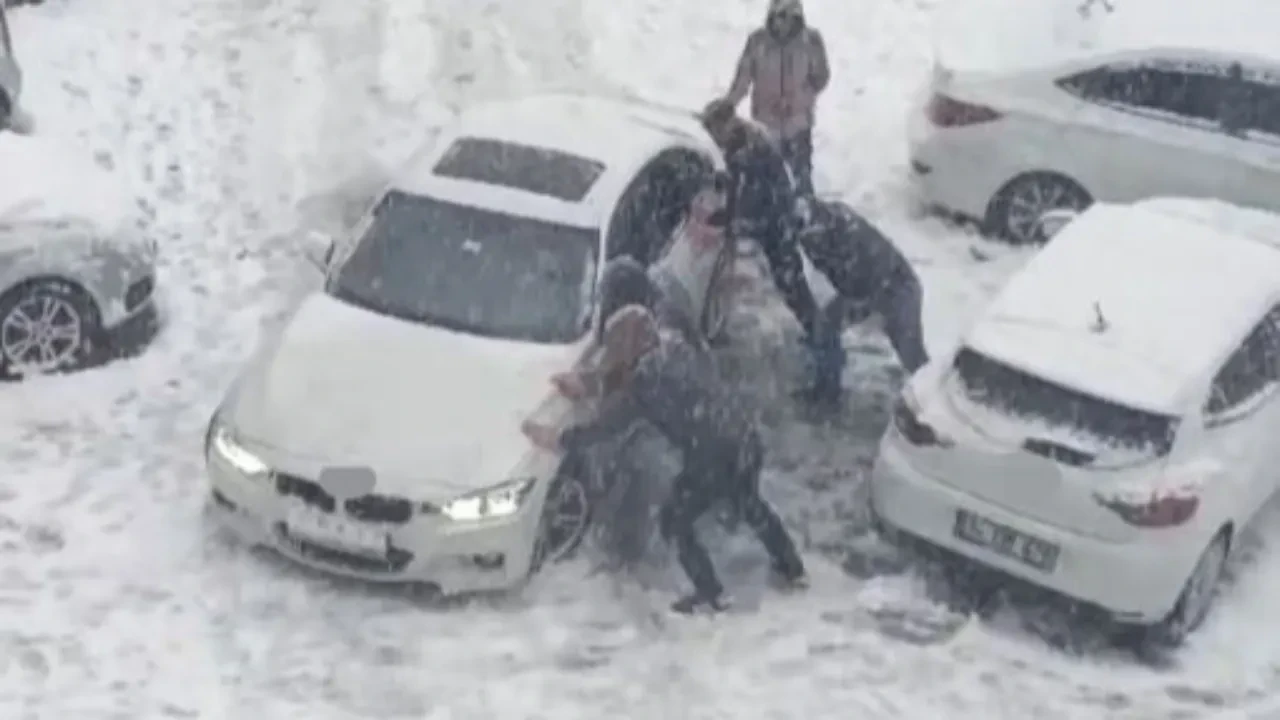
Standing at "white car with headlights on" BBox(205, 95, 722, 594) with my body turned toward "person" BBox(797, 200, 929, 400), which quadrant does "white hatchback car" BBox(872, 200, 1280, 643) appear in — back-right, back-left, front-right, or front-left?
front-right

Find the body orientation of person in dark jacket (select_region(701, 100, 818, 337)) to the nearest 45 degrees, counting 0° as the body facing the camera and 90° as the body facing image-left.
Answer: approximately 90°

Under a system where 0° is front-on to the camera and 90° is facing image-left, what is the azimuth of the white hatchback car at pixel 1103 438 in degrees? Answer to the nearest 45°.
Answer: approximately 225°

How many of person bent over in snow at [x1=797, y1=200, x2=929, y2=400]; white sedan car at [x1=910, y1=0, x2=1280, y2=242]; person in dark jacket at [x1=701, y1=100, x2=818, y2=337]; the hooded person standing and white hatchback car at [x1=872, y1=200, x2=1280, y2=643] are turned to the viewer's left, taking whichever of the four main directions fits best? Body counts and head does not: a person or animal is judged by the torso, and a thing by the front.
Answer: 2

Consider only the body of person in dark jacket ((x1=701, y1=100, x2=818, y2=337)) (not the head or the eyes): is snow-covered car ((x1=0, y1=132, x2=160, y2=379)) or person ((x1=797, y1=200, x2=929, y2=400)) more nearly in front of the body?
the snow-covered car

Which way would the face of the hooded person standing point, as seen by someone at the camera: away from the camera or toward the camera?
toward the camera

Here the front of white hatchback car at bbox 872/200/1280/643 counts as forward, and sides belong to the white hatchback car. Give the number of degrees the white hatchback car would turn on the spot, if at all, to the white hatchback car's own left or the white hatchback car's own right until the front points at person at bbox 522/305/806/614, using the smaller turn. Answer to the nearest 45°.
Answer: approximately 135° to the white hatchback car's own left

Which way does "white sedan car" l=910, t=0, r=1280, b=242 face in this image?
to the viewer's right

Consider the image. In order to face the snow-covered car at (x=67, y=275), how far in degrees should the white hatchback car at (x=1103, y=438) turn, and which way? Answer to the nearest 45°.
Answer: approximately 135° to its left

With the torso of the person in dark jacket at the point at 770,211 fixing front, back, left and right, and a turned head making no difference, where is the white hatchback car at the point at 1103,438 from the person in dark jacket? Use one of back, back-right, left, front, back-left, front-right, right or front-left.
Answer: back-left

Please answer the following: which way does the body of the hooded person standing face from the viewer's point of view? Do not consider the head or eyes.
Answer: toward the camera

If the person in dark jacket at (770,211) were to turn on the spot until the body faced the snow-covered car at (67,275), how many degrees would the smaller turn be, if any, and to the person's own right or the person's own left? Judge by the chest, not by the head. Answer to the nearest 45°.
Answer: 0° — they already face it

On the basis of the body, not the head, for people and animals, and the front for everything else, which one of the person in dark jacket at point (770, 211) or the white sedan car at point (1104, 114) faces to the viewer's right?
the white sedan car

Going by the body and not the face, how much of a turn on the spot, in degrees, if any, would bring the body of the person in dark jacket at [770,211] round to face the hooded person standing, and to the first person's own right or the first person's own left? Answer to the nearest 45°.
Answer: approximately 90° to the first person's own right
